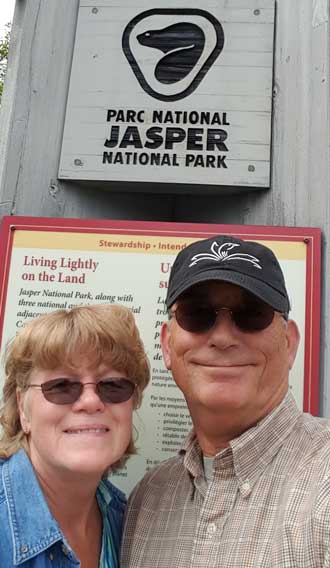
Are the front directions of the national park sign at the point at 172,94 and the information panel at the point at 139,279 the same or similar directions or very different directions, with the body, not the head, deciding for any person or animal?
same or similar directions

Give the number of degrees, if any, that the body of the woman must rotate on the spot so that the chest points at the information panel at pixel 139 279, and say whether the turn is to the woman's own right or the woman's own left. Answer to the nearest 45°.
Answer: approximately 135° to the woman's own left

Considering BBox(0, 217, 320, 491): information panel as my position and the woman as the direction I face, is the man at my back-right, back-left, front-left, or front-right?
front-left

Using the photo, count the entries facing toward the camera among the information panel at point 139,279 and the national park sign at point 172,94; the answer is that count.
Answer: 2

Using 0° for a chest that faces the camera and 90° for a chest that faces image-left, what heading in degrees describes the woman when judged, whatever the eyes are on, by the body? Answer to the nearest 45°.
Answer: approximately 315°

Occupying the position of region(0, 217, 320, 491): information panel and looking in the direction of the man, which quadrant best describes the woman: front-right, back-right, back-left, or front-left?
front-right

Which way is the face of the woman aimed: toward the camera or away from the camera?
toward the camera

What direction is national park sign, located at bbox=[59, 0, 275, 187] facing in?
toward the camera

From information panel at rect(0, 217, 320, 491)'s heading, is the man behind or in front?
in front

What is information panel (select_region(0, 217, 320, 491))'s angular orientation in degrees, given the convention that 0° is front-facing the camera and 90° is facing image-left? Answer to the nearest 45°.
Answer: approximately 0°
